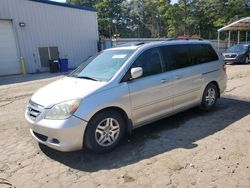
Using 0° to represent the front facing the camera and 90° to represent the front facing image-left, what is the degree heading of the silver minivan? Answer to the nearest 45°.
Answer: approximately 45°

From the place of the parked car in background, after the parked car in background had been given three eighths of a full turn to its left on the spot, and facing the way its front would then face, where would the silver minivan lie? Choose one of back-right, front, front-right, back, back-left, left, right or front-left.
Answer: right

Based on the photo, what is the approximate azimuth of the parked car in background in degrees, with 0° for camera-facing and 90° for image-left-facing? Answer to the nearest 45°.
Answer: approximately 45°

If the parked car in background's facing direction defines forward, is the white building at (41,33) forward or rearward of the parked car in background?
forward

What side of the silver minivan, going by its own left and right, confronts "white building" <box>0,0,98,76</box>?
right
